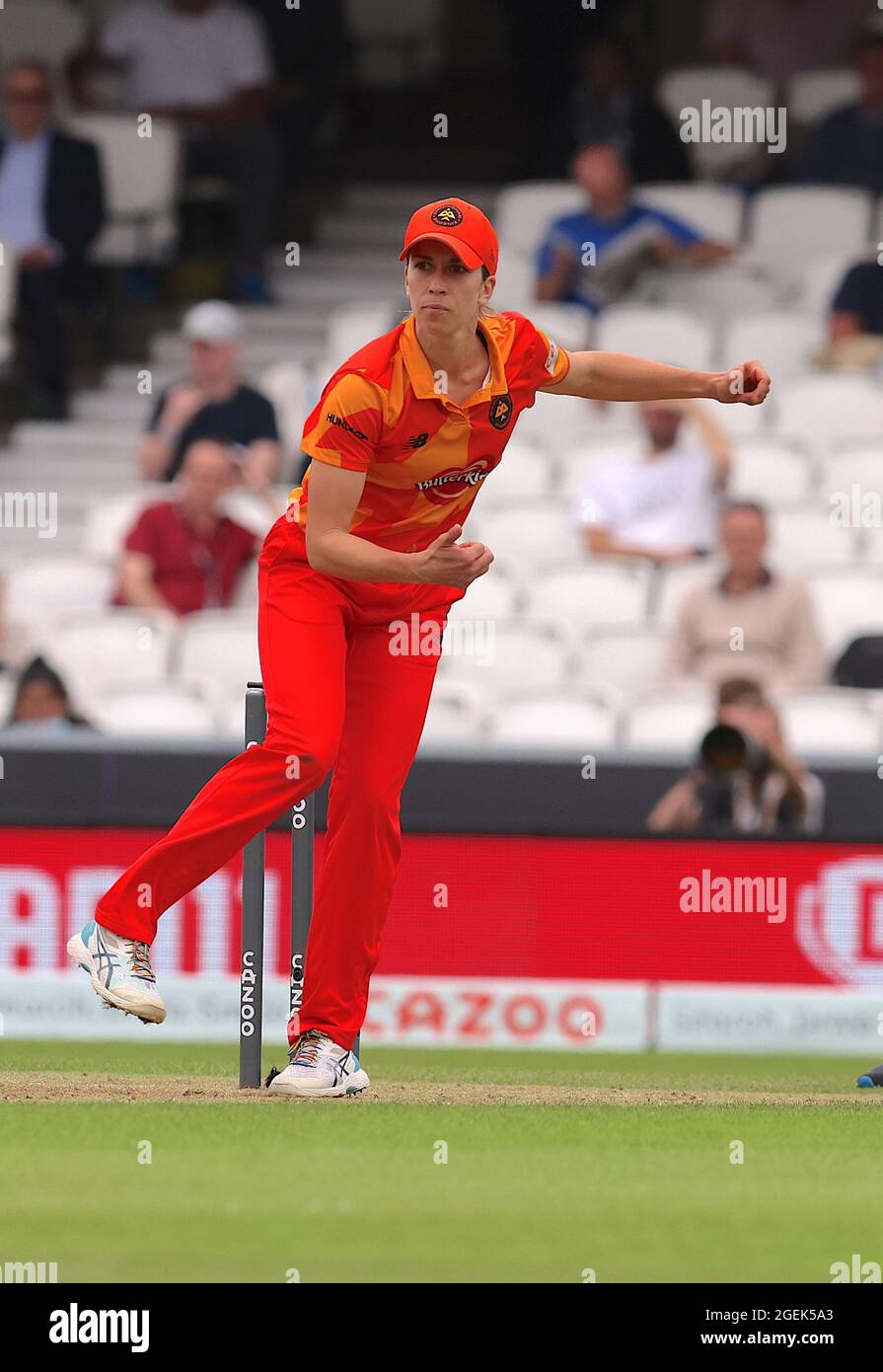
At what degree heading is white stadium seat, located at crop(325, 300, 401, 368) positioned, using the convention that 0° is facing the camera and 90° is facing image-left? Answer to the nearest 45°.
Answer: approximately 0°

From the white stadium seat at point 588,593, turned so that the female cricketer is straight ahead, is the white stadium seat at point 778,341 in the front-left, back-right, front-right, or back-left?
back-left

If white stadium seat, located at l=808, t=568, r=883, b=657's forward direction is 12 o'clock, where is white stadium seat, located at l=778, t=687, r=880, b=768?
white stadium seat, located at l=778, t=687, r=880, b=768 is roughly at 12 o'clock from white stadium seat, located at l=808, t=568, r=883, b=657.

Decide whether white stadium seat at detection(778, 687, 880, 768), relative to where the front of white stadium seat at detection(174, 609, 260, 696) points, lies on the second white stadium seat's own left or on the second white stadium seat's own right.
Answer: on the second white stadium seat's own left

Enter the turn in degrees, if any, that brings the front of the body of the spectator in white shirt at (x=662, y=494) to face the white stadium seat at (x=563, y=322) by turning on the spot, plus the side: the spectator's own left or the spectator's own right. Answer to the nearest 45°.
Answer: approximately 135° to the spectator's own right
